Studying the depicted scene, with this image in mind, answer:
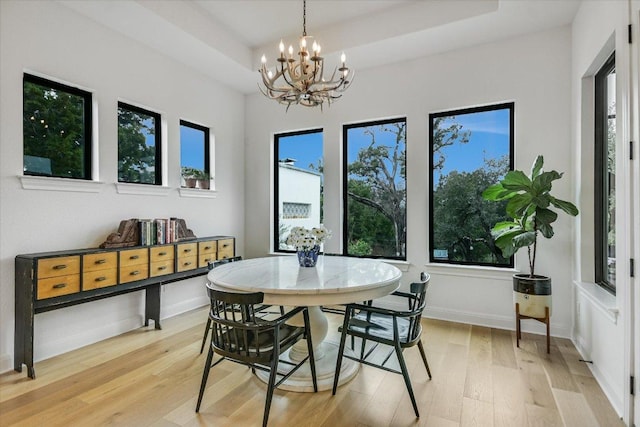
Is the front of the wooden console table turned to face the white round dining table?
yes

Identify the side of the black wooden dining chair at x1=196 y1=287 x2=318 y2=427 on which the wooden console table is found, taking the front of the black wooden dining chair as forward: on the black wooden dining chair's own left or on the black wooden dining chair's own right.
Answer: on the black wooden dining chair's own left

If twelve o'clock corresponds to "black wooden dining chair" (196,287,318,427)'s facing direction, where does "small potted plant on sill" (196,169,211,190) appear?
The small potted plant on sill is roughly at 10 o'clock from the black wooden dining chair.

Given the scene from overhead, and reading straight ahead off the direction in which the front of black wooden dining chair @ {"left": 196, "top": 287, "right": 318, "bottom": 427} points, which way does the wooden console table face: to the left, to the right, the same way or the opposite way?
to the right

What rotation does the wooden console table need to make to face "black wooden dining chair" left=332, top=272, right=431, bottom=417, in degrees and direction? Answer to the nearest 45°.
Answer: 0° — it already faces it

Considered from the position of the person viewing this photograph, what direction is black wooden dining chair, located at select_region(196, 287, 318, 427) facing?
facing away from the viewer and to the right of the viewer

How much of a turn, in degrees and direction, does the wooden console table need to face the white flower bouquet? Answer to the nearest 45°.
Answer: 0° — it already faces it

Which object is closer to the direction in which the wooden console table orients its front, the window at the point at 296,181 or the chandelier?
the chandelier

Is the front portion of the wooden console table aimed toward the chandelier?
yes

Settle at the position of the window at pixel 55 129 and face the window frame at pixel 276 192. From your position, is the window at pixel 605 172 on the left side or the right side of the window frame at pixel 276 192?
right

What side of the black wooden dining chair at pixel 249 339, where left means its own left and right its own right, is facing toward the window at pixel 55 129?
left
